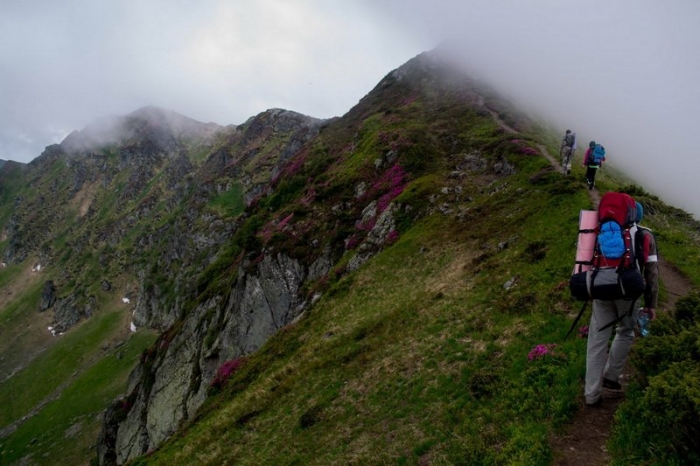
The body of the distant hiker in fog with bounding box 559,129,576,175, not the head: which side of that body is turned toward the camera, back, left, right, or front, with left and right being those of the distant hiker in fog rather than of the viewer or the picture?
back

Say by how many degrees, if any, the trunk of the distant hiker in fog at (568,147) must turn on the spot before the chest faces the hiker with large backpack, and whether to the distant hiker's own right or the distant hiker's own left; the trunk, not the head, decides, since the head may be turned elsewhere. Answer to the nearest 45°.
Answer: approximately 180°

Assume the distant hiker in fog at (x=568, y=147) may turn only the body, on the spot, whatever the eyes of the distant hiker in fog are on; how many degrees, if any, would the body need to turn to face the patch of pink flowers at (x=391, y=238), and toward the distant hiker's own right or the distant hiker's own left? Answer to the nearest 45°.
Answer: approximately 90° to the distant hiker's own left

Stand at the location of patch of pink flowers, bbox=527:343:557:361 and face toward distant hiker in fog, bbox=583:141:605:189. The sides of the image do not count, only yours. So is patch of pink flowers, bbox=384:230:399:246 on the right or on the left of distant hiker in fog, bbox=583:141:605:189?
left

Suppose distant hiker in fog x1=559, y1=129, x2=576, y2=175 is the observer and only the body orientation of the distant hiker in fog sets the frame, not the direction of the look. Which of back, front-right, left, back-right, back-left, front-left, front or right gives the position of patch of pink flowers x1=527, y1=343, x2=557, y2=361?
back

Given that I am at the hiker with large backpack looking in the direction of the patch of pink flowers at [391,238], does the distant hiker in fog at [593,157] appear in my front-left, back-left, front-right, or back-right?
front-right

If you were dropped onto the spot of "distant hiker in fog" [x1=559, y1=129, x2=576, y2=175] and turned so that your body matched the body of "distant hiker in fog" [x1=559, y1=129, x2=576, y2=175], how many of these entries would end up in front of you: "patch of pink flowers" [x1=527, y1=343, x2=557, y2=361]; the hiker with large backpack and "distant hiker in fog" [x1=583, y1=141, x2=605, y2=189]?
0

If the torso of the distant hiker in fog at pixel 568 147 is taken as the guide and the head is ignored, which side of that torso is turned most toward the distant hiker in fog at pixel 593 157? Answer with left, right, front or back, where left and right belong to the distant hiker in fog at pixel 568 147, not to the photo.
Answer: back
